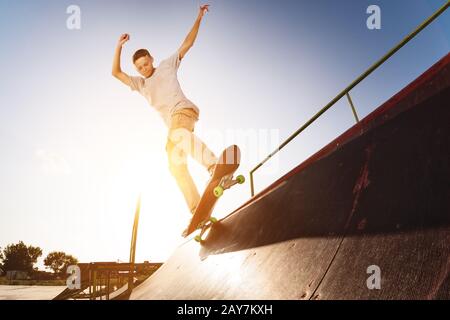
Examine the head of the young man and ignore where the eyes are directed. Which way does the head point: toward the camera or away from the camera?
toward the camera

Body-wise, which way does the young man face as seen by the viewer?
toward the camera

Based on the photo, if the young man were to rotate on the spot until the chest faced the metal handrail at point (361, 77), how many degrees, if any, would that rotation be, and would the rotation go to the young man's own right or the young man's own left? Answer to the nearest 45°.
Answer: approximately 45° to the young man's own left
